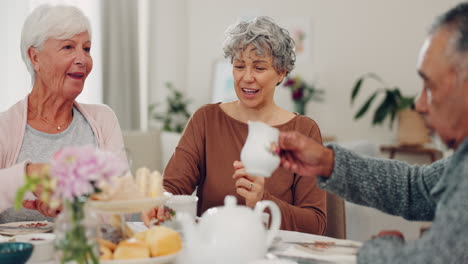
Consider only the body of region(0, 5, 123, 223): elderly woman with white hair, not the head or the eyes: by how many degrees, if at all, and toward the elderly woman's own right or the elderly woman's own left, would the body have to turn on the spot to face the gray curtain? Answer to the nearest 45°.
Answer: approximately 135° to the elderly woman's own left

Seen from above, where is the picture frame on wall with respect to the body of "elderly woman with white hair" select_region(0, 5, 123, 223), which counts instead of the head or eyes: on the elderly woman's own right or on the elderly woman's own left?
on the elderly woman's own left

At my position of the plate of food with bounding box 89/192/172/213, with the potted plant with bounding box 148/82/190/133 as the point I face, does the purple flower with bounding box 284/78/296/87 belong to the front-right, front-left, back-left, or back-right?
front-right

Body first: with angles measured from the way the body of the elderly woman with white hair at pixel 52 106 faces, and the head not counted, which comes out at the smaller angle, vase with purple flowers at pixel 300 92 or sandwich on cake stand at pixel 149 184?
the sandwich on cake stand

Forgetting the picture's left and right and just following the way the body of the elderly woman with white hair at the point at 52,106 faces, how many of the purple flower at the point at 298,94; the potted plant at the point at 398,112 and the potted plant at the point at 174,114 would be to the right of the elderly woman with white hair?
0

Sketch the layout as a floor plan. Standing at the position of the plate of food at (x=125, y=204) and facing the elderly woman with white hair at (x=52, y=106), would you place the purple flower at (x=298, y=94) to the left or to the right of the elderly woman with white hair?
right

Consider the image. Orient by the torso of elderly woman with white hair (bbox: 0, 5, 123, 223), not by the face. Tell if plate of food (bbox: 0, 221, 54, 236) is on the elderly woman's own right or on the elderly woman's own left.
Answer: on the elderly woman's own right

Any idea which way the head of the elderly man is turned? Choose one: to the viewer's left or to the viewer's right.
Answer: to the viewer's left

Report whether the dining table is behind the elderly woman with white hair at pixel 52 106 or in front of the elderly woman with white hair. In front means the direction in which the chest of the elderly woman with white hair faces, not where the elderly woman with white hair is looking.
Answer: in front

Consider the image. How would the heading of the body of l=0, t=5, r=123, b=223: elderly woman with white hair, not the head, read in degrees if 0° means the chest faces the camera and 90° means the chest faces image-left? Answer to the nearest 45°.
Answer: approximately 315°

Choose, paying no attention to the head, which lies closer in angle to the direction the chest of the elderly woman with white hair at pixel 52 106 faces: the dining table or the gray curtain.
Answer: the dining table

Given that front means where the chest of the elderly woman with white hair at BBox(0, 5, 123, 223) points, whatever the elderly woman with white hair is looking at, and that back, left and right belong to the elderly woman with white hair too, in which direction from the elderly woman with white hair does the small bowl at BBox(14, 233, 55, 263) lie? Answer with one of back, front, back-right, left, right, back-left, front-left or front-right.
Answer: front-right
